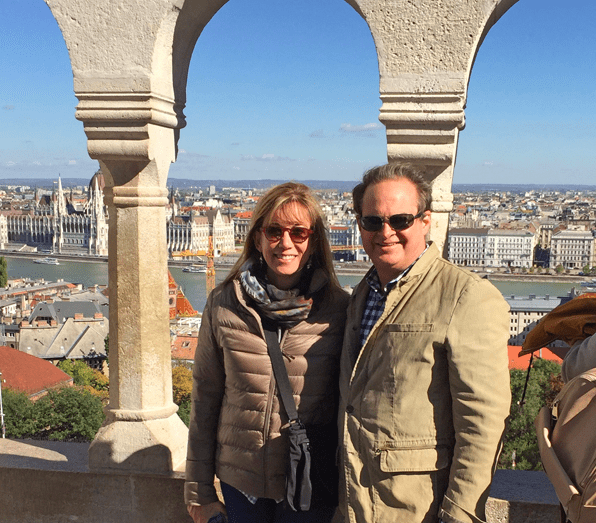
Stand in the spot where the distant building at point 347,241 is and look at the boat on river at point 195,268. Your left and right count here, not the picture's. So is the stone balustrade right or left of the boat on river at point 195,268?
left

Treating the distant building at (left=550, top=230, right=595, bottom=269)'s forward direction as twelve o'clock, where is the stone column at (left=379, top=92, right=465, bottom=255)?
The stone column is roughly at 12 o'clock from the distant building.

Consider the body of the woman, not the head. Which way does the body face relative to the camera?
toward the camera

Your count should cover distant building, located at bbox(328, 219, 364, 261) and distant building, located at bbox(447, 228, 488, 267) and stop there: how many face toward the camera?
2

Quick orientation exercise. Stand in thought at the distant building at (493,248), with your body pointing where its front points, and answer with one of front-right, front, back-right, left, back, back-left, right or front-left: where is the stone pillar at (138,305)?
front

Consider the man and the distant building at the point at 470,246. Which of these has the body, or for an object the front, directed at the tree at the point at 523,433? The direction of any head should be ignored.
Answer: the distant building

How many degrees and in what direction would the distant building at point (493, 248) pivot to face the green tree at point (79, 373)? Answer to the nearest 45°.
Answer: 0° — it already faces it

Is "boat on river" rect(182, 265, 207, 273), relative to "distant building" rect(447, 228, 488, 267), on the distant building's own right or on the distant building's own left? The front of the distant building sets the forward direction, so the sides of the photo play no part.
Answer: on the distant building's own right

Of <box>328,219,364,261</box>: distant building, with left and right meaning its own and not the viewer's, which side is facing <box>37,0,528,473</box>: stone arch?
front

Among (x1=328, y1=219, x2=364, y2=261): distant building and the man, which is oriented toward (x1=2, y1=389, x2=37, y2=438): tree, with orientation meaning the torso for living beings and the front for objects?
the distant building

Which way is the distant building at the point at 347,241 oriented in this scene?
toward the camera

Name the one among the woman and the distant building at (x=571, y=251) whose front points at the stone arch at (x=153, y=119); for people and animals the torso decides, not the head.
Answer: the distant building

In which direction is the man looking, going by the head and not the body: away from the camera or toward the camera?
toward the camera

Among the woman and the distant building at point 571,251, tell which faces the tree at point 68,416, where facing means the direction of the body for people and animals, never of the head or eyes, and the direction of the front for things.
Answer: the distant building

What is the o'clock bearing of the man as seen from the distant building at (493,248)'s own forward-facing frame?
The man is roughly at 12 o'clock from the distant building.

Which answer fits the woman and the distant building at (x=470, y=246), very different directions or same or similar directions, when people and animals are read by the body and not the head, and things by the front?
same or similar directions

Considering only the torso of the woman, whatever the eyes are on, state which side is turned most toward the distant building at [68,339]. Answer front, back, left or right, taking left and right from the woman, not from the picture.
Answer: back

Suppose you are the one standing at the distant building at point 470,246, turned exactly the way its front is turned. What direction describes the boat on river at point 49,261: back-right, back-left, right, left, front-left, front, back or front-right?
right

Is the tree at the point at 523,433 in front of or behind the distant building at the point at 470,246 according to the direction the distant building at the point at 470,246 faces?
in front
